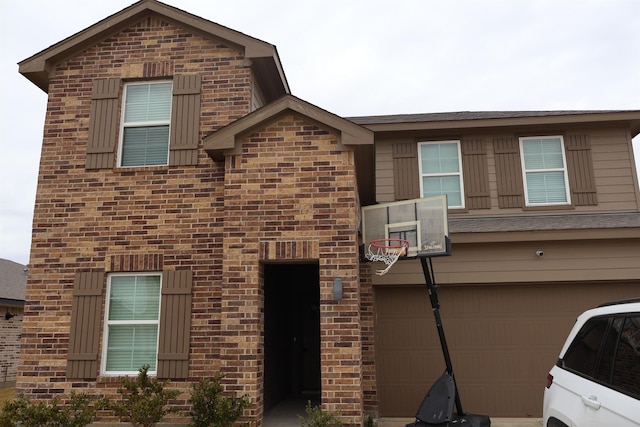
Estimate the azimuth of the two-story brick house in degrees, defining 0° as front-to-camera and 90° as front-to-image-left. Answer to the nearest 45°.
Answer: approximately 0°

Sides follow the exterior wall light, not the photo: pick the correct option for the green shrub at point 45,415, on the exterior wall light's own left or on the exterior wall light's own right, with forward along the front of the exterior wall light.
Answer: on the exterior wall light's own right
